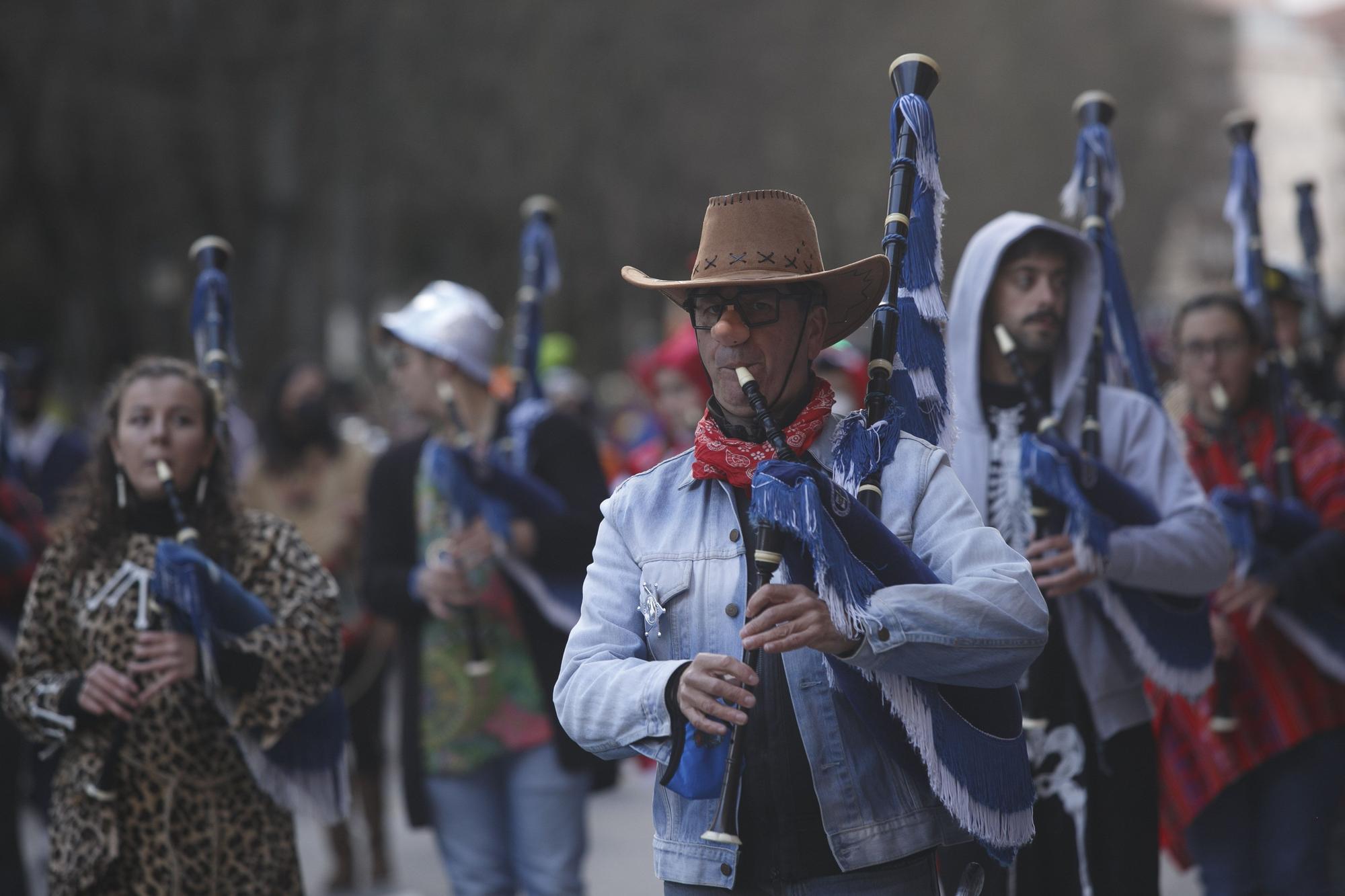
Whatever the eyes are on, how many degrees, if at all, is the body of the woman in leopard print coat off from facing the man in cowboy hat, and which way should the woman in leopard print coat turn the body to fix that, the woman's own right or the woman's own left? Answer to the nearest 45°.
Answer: approximately 45° to the woman's own left

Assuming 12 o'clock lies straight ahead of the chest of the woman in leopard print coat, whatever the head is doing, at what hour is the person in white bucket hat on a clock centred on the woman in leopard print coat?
The person in white bucket hat is roughly at 8 o'clock from the woman in leopard print coat.

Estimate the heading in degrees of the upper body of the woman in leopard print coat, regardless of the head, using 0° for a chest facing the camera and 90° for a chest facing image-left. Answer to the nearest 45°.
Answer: approximately 0°

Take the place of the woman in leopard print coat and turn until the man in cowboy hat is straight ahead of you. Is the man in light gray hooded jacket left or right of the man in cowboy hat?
left

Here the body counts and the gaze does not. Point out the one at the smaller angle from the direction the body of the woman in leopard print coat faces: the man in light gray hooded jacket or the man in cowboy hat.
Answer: the man in cowboy hat

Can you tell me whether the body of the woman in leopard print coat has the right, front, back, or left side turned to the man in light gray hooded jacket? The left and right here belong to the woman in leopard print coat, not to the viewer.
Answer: left

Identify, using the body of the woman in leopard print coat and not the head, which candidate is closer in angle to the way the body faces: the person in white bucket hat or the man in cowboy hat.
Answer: the man in cowboy hat
